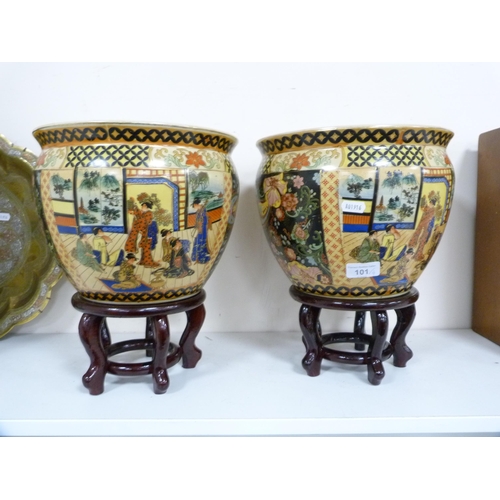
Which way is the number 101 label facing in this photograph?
toward the camera

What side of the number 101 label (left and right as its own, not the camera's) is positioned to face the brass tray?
right

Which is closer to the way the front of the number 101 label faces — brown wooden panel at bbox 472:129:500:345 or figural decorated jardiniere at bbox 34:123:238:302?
the figural decorated jardiniere

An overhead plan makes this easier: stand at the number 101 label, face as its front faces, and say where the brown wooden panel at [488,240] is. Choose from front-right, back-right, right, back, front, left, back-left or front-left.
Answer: back-left

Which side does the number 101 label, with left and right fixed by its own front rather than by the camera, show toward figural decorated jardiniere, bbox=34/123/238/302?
right
